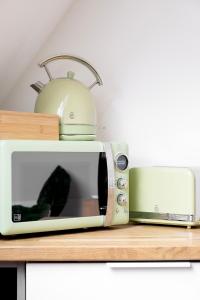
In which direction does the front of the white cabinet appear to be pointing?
toward the camera

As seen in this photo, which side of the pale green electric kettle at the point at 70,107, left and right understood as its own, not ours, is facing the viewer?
left

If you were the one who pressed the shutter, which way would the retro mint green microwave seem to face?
facing the viewer and to the right of the viewer

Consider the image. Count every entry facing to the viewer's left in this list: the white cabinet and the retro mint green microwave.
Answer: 0

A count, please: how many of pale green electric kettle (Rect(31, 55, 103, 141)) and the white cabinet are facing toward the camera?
1
